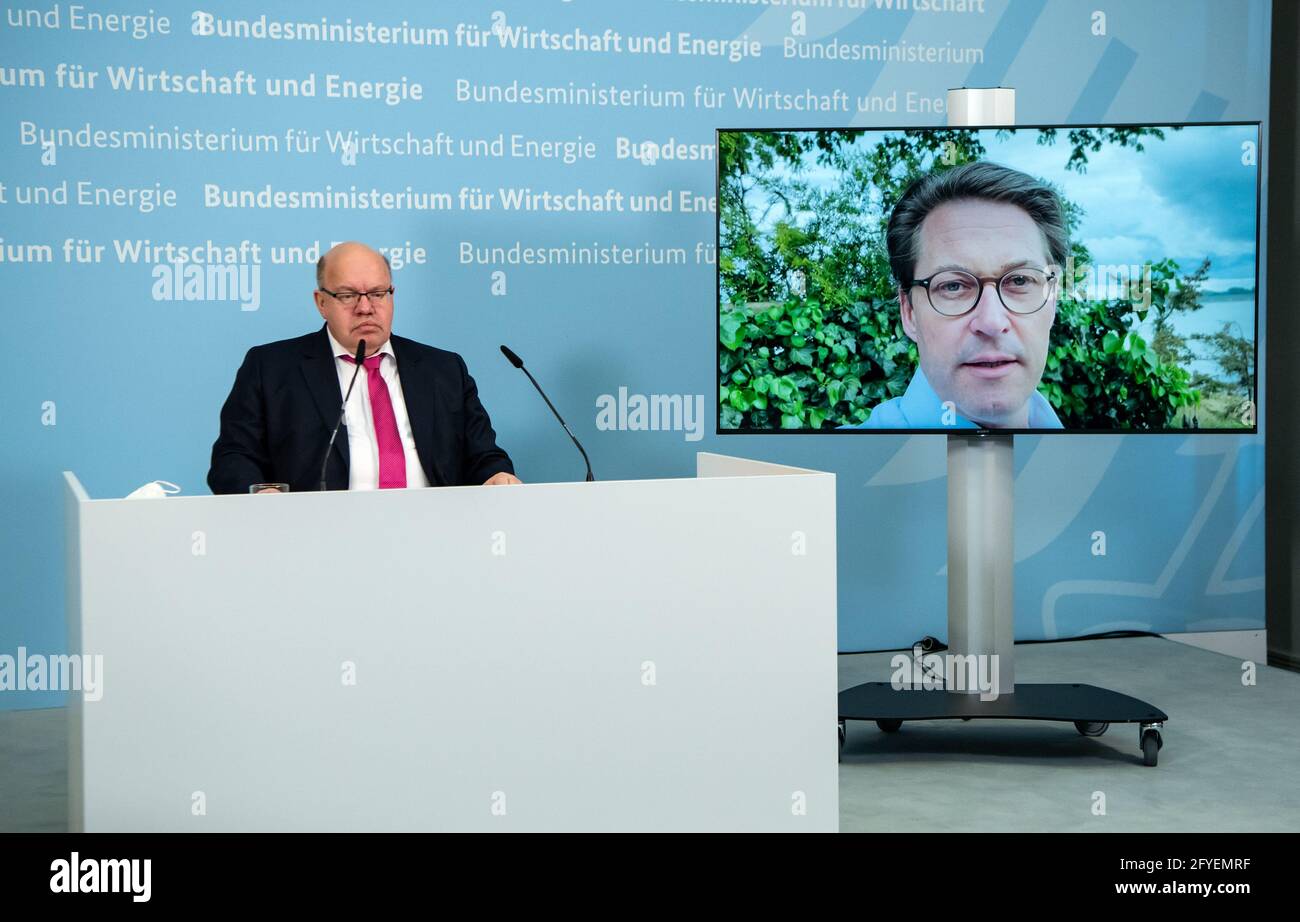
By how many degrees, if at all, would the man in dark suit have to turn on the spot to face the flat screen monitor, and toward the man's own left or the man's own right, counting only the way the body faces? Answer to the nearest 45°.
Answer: approximately 90° to the man's own left

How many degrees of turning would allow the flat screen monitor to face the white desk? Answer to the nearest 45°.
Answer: approximately 45° to its right

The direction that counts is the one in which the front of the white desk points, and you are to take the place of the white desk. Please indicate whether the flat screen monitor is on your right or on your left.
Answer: on your left

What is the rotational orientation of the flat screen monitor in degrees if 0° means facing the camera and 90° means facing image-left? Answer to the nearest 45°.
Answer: approximately 0°

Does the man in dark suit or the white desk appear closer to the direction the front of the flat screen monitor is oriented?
the white desk

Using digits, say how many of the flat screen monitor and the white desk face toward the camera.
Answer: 2

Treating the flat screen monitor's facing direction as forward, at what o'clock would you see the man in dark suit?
The man in dark suit is roughly at 2 o'clock from the flat screen monitor.

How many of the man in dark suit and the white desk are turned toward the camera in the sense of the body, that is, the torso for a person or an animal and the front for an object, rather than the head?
2

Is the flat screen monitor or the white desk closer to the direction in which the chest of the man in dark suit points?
the white desk

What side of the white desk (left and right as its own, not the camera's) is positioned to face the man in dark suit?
back
